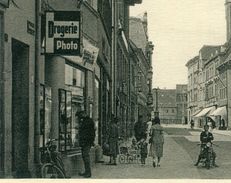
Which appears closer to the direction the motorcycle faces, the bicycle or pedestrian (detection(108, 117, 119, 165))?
the bicycle
